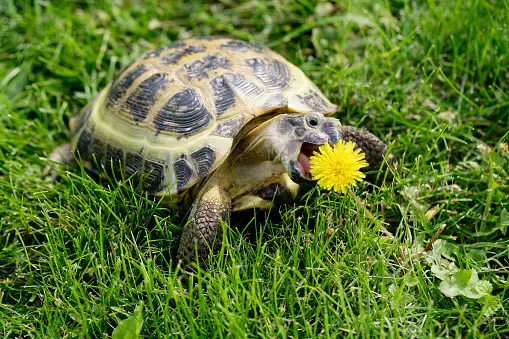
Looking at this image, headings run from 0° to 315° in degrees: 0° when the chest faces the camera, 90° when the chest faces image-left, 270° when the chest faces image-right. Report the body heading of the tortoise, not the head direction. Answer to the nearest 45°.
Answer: approximately 315°

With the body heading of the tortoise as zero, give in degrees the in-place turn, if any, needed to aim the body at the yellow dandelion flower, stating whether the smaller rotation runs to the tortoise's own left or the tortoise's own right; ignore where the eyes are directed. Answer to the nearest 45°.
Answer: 0° — it already faces it
